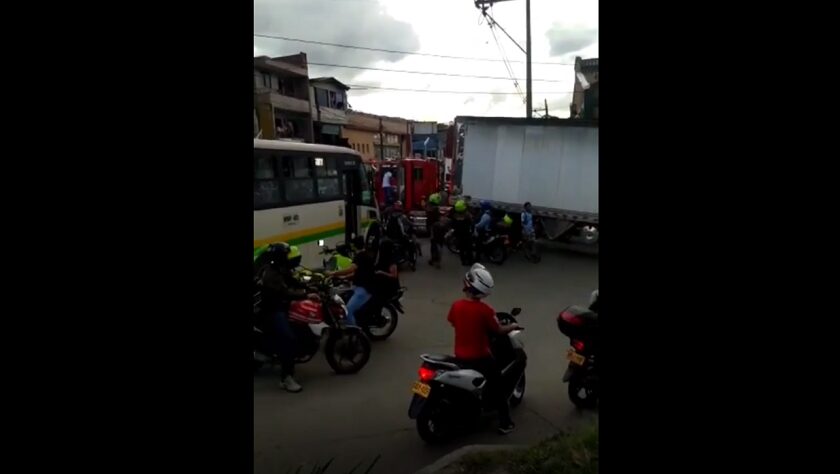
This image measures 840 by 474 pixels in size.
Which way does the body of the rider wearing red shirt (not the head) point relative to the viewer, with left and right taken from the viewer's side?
facing away from the viewer and to the right of the viewer

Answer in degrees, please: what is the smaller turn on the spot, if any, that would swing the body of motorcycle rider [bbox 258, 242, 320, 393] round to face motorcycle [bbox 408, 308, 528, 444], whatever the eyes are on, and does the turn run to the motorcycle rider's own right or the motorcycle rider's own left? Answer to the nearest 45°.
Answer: approximately 45° to the motorcycle rider's own right

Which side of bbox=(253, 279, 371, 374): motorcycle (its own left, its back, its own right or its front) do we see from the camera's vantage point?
right

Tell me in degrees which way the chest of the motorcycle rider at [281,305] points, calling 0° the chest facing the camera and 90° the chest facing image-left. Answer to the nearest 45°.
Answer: approximately 270°

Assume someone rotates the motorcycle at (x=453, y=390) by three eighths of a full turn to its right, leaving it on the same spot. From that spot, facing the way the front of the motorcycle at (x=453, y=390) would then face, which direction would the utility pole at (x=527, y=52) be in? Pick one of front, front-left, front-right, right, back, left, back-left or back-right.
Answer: back

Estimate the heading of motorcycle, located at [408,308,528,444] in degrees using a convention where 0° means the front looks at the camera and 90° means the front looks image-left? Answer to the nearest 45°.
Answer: approximately 225°

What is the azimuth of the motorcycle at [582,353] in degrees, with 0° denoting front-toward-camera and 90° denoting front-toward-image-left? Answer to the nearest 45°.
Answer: approximately 225°

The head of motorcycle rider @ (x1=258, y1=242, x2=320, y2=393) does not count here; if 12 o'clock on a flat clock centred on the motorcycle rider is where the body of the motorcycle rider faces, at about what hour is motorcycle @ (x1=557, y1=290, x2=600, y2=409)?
The motorcycle is roughly at 1 o'clock from the motorcycle rider.

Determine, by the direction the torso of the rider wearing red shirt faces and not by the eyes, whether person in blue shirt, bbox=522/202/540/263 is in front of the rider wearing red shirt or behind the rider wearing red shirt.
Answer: in front

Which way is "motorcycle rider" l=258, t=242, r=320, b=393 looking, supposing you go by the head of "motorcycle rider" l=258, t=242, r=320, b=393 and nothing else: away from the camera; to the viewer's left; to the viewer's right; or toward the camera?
to the viewer's right

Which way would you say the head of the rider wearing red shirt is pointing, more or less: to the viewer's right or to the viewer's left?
to the viewer's right

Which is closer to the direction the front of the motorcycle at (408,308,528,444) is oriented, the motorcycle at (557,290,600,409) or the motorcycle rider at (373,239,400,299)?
the motorcycle
